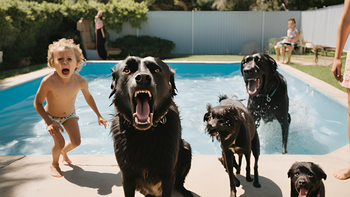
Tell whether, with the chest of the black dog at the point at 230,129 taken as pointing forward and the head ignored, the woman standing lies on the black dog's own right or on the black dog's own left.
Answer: on the black dog's own right

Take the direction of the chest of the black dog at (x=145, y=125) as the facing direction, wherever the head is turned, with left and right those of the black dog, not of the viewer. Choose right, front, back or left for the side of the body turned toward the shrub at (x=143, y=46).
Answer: back

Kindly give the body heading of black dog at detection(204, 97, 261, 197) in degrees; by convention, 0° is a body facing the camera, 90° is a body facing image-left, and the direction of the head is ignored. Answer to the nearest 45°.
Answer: approximately 45°

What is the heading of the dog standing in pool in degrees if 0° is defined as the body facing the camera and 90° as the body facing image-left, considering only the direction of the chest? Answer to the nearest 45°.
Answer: approximately 45°

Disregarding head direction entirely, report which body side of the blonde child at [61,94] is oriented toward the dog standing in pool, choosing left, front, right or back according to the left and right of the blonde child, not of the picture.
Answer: left

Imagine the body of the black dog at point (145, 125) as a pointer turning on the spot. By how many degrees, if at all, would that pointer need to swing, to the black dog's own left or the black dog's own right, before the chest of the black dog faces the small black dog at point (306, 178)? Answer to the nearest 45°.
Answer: approximately 90° to the black dog's own left

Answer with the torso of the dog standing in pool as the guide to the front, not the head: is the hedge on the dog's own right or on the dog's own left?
on the dog's own right

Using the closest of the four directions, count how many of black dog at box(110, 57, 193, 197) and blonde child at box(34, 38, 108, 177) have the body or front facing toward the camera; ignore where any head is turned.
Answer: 2

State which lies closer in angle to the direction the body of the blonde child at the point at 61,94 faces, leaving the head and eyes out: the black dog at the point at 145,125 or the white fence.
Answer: the black dog

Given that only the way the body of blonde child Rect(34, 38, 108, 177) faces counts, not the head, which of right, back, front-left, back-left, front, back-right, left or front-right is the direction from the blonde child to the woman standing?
back

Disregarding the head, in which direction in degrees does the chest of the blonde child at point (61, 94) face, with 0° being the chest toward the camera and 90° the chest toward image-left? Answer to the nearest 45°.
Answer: approximately 0°

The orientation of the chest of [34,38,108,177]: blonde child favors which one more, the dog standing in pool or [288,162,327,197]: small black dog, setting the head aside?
the small black dog
